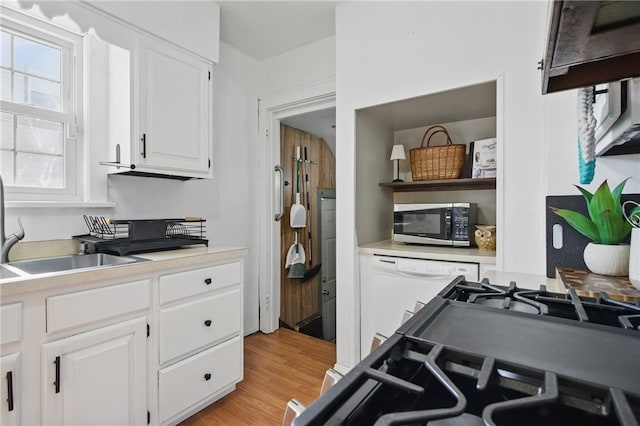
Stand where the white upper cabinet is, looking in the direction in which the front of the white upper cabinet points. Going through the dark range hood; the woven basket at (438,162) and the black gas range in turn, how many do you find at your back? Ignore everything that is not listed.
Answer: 0

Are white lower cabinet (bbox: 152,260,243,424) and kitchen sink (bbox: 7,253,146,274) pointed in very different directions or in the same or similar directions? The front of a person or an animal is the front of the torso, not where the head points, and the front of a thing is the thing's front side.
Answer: same or similar directions

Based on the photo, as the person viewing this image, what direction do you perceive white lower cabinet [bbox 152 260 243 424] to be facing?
facing the viewer and to the right of the viewer

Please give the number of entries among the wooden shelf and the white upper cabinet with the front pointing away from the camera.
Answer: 0

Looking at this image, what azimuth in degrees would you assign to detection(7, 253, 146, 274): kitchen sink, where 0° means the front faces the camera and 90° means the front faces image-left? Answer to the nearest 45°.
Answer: approximately 315°

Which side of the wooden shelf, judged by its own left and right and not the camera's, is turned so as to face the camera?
front

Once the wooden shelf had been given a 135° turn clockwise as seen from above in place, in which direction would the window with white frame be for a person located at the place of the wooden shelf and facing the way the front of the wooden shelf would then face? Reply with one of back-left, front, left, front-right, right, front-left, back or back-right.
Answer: left

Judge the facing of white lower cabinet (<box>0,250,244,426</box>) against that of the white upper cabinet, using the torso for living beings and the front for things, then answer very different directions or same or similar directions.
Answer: same or similar directions

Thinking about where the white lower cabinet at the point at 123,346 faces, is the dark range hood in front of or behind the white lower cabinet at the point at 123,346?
in front
